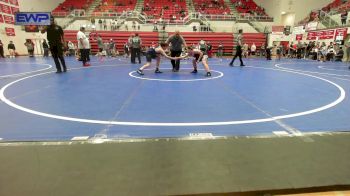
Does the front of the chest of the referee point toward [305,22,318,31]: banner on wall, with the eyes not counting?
no

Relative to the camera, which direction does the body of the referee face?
toward the camera

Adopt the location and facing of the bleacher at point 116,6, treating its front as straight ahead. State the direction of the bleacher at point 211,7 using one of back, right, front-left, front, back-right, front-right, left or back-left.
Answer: left

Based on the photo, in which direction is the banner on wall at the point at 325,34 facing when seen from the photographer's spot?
facing the viewer and to the left of the viewer

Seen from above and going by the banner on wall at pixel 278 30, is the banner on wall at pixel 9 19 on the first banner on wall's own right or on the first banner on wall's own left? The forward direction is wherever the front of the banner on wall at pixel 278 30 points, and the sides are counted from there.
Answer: on the first banner on wall's own right

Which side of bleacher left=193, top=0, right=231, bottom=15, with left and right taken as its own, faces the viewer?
front

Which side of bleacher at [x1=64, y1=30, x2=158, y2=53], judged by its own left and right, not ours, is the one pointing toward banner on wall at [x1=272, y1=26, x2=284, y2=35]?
left

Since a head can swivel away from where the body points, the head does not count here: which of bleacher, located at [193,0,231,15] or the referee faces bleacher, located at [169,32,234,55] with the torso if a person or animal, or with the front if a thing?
bleacher, located at [193,0,231,15]

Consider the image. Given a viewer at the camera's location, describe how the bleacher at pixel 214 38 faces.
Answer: facing the viewer

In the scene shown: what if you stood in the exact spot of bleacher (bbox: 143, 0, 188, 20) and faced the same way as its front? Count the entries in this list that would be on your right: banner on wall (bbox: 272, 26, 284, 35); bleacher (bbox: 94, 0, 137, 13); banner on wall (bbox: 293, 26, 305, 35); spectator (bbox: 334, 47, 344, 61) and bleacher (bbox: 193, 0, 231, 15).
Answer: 1

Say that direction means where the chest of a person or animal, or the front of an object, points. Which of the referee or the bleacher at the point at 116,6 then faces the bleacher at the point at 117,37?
the bleacher at the point at 116,6

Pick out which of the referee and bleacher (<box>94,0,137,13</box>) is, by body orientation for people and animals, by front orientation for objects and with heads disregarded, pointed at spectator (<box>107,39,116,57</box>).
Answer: the bleacher

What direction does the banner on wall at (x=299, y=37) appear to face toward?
toward the camera

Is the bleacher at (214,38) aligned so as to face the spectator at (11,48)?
no

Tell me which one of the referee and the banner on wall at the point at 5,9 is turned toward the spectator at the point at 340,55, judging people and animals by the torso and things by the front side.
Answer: the banner on wall

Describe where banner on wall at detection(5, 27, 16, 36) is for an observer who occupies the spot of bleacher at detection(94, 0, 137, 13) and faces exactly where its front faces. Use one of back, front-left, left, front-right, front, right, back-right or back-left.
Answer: front-right

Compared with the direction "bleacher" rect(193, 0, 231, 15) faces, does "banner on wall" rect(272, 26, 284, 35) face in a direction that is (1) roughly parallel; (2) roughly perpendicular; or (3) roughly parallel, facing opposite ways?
roughly parallel

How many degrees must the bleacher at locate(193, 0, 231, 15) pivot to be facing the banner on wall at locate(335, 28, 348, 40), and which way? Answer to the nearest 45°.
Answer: approximately 45° to its left
